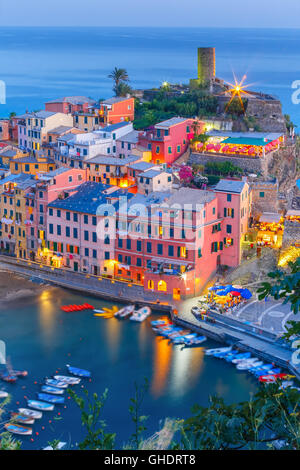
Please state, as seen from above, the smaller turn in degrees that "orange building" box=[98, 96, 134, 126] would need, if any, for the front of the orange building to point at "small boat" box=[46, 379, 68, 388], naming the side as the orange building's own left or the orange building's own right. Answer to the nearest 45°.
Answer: approximately 45° to the orange building's own left

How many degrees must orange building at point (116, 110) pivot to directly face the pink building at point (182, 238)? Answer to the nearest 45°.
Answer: approximately 45° to its left

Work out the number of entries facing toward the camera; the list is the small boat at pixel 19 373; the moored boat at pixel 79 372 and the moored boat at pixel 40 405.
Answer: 0

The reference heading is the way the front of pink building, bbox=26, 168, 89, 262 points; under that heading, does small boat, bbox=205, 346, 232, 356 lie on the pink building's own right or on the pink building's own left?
on the pink building's own left

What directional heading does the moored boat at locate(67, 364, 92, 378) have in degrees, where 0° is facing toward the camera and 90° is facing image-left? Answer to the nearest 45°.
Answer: approximately 135°

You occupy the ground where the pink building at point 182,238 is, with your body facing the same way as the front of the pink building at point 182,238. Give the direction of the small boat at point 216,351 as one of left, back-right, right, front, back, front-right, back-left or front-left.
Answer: front-left

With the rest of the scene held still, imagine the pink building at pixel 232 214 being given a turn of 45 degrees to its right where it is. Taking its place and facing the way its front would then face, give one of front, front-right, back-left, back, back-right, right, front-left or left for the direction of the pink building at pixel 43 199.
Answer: front-right

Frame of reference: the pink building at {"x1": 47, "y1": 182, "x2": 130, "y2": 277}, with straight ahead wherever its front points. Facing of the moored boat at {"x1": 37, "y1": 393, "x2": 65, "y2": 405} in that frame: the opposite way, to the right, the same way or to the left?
to the right

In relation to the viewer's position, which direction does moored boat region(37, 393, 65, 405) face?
facing away from the viewer and to the left of the viewer

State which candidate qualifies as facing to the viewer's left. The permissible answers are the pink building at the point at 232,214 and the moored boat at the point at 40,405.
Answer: the moored boat

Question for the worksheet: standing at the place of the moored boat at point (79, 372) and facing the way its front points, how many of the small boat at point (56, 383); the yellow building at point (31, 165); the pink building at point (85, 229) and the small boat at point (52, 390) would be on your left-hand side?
2

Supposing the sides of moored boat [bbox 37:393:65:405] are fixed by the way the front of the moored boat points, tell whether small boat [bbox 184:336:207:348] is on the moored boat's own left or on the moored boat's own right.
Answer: on the moored boat's own right
